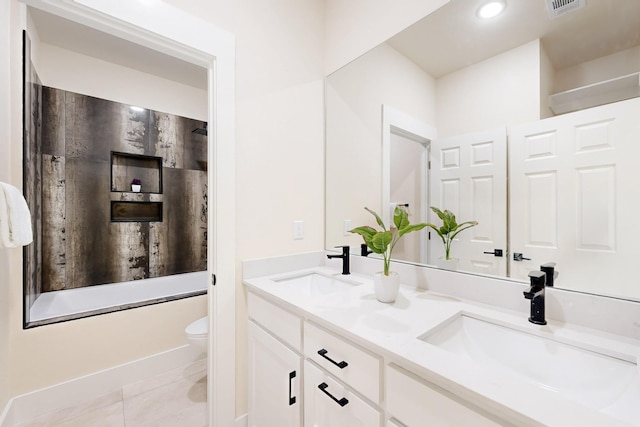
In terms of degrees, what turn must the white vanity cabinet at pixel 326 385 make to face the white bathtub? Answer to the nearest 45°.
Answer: approximately 90° to its right

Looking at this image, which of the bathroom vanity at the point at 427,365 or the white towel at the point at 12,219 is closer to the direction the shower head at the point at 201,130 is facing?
the white towel

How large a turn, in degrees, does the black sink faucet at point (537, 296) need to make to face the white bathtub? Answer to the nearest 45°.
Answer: approximately 45° to its right

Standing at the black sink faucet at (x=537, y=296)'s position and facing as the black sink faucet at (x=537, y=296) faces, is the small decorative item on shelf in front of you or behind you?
in front

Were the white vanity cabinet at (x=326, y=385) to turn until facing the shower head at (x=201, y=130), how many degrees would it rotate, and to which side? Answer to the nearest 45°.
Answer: approximately 90° to its right

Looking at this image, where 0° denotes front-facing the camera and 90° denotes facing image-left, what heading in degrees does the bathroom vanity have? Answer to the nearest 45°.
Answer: approximately 45°

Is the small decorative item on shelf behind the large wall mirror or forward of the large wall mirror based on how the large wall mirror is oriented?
forward
